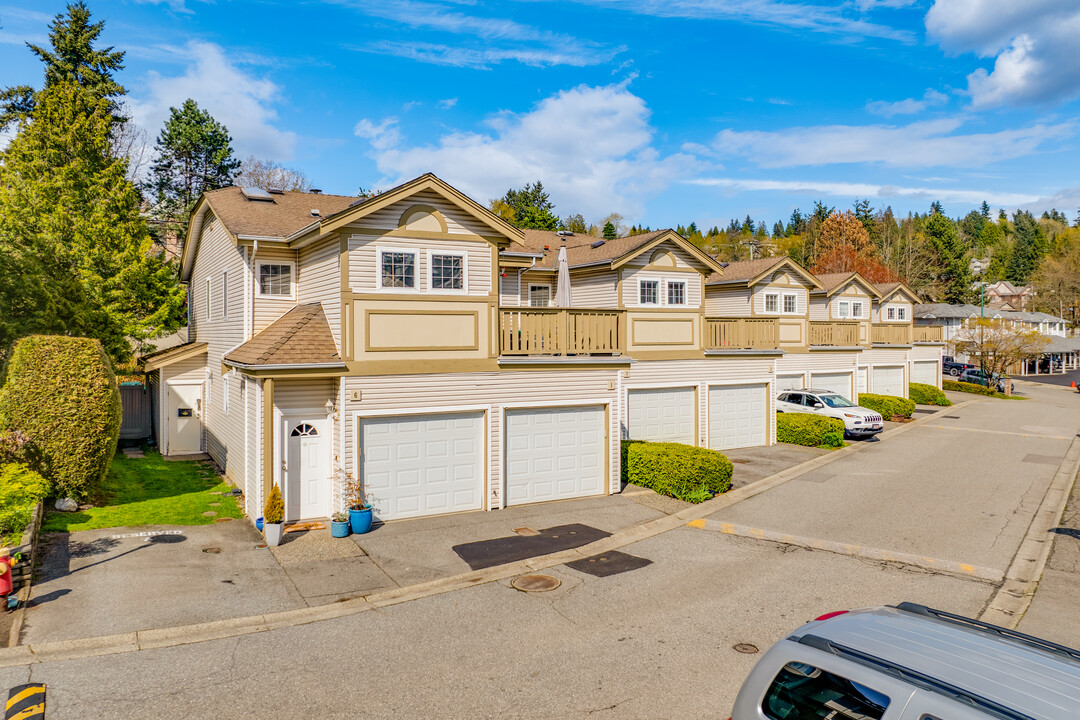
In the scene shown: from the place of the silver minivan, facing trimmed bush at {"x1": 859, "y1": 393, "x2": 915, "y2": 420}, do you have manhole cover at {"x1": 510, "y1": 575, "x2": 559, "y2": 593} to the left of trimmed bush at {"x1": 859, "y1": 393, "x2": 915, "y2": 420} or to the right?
left

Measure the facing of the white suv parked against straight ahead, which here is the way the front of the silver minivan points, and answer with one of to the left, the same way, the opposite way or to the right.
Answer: the same way

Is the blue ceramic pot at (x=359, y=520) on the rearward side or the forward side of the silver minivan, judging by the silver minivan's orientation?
on the rearward side

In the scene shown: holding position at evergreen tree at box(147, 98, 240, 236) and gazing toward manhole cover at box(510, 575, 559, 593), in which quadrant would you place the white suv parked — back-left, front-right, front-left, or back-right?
front-left

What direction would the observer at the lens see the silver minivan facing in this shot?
facing the viewer and to the right of the viewer

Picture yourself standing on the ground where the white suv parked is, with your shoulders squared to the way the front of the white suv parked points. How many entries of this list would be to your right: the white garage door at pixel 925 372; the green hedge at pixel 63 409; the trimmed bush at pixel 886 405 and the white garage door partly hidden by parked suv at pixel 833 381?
1

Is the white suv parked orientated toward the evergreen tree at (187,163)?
no

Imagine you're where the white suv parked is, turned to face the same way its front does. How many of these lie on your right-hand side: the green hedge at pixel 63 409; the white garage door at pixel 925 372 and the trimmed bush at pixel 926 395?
1

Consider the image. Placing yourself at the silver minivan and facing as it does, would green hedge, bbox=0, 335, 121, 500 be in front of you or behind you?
behind

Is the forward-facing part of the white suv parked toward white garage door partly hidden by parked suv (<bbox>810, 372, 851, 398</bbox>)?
no

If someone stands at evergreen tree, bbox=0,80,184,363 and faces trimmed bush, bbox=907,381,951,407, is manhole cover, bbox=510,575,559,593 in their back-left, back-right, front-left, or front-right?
front-right

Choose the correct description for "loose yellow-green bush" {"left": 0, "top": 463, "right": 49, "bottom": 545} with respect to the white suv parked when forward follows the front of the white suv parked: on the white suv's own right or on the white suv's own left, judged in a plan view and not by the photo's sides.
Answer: on the white suv's own right

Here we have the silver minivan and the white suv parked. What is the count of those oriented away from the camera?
0
